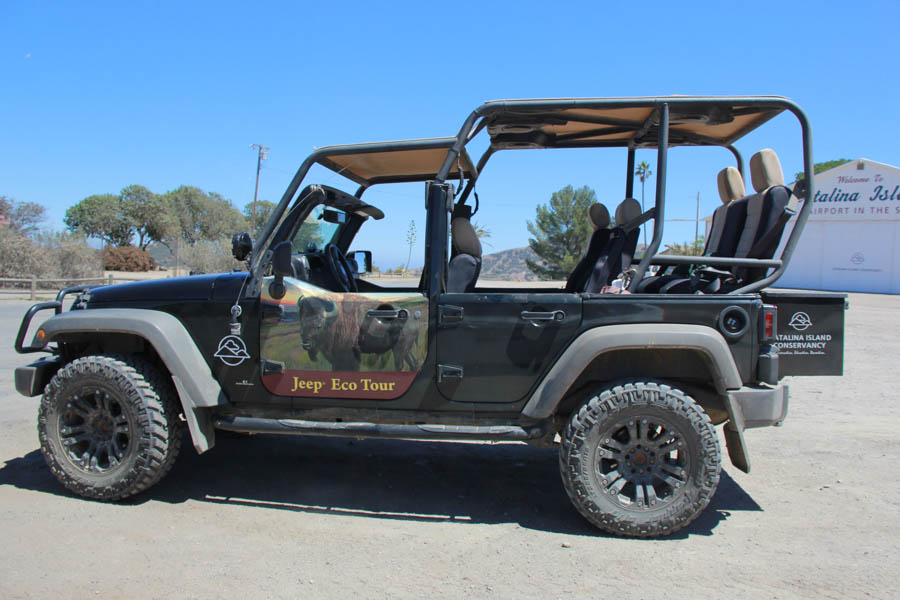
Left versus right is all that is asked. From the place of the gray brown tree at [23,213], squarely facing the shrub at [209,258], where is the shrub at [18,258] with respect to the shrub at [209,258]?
right

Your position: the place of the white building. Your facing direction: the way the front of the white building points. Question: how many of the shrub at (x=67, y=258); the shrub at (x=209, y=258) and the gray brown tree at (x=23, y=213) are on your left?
0

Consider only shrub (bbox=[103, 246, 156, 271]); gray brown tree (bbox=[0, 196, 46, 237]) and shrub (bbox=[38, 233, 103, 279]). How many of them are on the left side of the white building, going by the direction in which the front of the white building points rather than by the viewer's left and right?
0

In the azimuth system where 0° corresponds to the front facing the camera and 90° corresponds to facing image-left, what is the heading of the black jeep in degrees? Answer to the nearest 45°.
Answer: approximately 90°

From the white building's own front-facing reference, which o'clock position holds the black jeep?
The black jeep is roughly at 12 o'clock from the white building.

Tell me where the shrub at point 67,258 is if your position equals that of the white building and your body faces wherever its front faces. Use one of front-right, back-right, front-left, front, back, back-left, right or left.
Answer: front-right

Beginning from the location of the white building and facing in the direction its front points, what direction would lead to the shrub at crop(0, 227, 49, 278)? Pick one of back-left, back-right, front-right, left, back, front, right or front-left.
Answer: front-right

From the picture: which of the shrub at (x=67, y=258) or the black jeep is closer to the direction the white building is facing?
the black jeep

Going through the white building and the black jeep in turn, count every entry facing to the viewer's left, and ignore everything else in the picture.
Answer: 1

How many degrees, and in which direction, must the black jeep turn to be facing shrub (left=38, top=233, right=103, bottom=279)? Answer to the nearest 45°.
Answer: approximately 45° to its right

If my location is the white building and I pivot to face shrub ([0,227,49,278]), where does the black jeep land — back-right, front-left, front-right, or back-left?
front-left

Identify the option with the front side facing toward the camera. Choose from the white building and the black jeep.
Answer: the white building

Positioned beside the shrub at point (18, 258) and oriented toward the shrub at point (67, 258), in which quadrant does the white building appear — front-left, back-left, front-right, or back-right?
front-right

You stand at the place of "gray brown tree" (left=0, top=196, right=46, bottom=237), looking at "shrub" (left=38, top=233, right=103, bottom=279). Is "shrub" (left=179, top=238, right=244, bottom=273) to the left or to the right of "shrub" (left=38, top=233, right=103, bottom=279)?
left

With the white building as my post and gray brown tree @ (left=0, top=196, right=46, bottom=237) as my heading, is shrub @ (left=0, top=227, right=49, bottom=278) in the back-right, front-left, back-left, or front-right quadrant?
front-left

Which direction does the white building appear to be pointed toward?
toward the camera

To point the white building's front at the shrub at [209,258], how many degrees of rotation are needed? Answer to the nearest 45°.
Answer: approximately 45° to its right

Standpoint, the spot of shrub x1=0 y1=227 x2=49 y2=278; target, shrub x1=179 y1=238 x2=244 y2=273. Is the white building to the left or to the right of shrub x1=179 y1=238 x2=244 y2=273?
right
